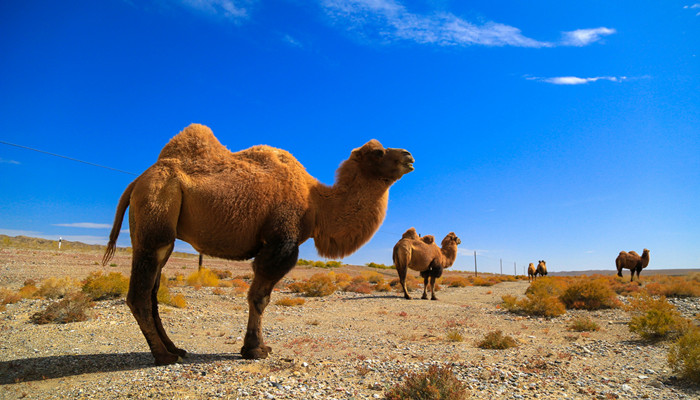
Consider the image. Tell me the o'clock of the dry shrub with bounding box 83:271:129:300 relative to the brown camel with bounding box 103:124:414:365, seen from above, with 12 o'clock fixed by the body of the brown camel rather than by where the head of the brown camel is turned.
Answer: The dry shrub is roughly at 8 o'clock from the brown camel.

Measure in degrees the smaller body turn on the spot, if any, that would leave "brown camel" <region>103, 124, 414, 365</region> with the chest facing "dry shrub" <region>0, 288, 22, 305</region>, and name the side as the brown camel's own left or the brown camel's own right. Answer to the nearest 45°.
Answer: approximately 135° to the brown camel's own left

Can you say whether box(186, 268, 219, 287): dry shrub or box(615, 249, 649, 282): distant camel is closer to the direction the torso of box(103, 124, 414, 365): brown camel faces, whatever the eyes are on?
the distant camel

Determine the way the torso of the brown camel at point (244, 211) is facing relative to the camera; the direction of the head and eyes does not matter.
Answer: to the viewer's right

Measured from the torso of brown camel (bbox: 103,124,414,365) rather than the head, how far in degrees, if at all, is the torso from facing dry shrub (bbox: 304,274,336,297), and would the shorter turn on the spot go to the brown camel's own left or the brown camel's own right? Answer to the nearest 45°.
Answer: approximately 90° to the brown camel's own left

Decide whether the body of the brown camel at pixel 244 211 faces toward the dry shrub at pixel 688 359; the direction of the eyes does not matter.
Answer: yes

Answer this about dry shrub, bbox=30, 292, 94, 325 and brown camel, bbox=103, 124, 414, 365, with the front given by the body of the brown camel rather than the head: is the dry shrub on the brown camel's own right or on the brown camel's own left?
on the brown camel's own left

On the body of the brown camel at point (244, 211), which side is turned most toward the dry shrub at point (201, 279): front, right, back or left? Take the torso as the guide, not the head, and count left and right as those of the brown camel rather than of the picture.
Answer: left

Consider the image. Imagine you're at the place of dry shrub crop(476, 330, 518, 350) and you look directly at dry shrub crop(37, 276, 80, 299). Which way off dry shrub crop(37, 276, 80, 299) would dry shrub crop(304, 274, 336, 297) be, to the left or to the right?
right
